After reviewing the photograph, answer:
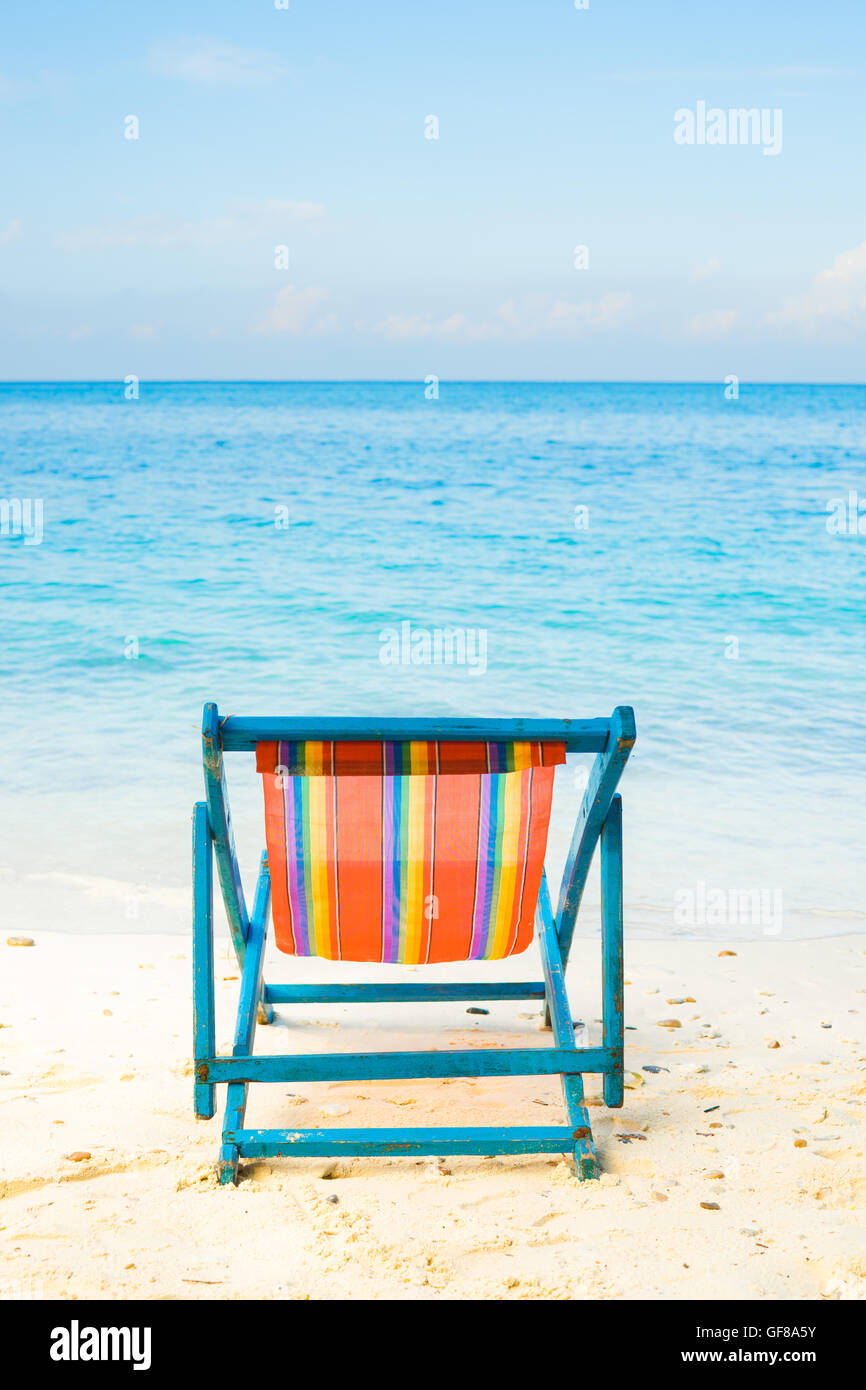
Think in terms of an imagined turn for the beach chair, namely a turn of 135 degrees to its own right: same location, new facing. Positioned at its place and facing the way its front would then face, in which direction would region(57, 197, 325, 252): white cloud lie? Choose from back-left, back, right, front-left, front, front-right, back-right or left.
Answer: back-left

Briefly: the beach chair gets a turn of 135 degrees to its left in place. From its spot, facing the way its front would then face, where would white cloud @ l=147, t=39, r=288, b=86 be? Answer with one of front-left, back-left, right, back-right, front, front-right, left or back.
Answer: back-right

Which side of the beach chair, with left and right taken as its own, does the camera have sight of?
back
